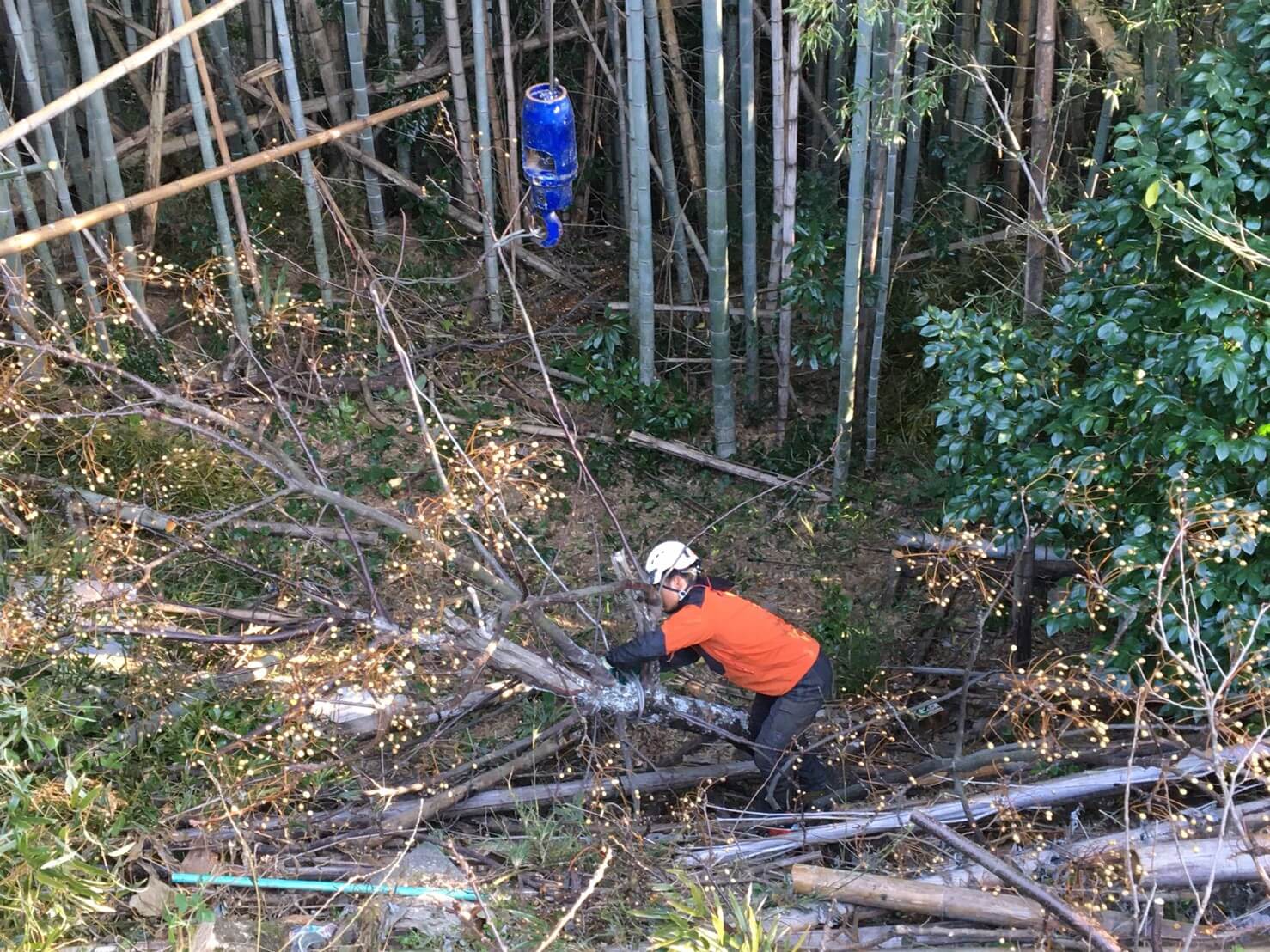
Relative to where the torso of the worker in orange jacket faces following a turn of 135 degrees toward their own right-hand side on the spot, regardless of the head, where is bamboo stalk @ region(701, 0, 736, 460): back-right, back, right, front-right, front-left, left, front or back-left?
front-left

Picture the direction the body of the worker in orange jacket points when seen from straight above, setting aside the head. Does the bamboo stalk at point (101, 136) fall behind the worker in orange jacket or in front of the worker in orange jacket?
in front

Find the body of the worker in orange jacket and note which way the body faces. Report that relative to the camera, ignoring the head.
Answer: to the viewer's left

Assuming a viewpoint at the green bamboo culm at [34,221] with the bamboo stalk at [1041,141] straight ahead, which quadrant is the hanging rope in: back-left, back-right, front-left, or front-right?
front-left

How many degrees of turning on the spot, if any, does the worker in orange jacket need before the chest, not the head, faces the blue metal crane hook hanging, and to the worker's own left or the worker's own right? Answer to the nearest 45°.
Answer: approximately 90° to the worker's own right

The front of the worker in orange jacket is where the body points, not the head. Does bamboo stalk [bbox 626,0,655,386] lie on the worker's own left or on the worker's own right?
on the worker's own right

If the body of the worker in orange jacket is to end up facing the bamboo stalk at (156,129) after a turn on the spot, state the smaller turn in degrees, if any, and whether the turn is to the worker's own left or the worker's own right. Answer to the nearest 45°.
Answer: approximately 45° to the worker's own right

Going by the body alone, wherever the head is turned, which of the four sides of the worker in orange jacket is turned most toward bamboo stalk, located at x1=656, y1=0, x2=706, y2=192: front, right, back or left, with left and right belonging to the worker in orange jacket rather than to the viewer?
right

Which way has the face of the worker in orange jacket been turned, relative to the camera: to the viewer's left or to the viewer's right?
to the viewer's left

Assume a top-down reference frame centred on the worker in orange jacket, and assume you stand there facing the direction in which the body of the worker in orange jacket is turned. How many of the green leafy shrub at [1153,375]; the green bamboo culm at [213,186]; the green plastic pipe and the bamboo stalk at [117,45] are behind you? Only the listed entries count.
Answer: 1

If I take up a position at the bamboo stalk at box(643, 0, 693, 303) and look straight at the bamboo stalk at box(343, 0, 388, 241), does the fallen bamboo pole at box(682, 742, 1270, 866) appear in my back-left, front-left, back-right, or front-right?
back-left

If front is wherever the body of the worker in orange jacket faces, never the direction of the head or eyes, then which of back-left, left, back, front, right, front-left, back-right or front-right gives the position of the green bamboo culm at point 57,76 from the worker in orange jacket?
front-right
